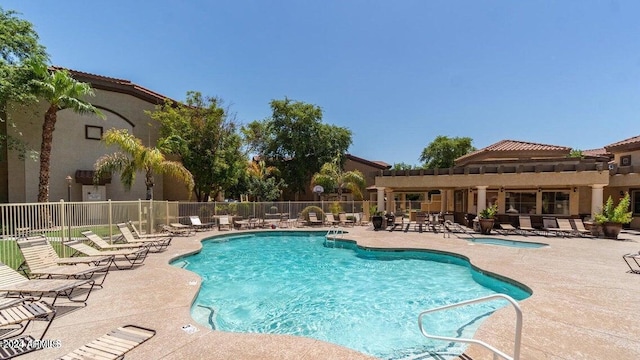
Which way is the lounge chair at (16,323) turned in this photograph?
to the viewer's right

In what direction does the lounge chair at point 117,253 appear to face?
to the viewer's right

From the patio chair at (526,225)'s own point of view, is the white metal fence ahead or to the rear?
ahead

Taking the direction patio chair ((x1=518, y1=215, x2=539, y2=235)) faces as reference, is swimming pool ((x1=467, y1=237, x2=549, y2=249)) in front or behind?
in front

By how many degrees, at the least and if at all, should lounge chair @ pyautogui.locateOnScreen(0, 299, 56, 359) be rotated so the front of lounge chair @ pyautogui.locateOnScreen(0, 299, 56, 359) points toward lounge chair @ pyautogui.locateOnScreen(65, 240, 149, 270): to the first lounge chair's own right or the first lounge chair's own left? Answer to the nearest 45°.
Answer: approximately 90° to the first lounge chair's own left

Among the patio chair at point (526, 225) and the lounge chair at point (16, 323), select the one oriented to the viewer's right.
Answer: the lounge chair
